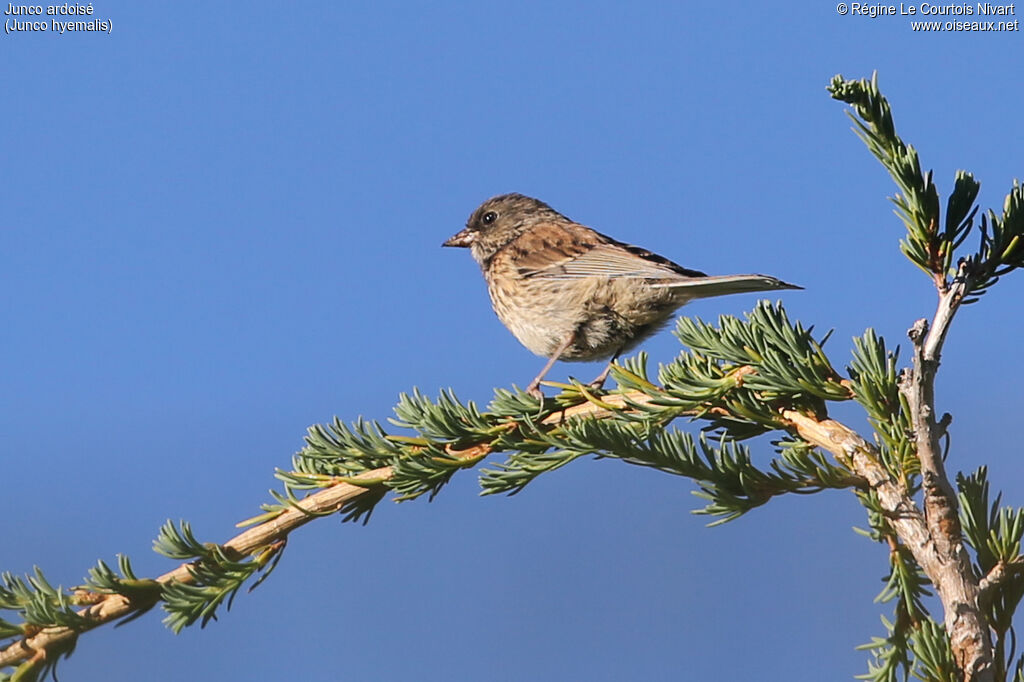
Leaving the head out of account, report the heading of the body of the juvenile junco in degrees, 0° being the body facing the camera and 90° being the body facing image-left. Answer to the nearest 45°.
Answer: approximately 90°
